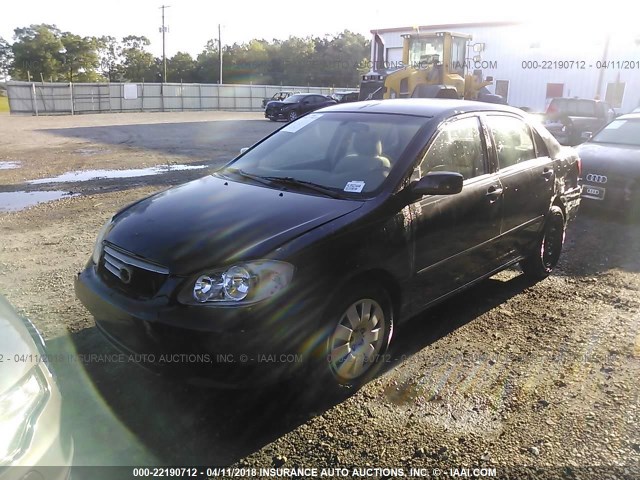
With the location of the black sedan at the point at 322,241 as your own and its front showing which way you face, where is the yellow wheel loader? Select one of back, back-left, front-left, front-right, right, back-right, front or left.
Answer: back-right

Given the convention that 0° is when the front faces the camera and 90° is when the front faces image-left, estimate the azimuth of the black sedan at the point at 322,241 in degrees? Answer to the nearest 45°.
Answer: approximately 45°

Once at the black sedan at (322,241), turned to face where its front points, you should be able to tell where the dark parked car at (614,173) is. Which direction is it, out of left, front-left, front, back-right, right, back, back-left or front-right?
back

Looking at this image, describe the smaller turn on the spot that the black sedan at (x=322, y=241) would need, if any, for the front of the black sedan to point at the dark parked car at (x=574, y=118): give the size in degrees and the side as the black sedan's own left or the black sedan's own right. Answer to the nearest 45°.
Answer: approximately 180°

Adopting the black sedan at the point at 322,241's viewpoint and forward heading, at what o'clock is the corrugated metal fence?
The corrugated metal fence is roughly at 4 o'clock from the black sedan.

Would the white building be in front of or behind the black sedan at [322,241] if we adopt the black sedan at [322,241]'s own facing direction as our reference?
behind
